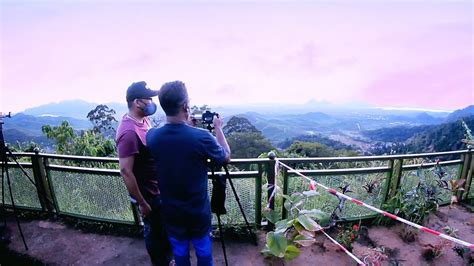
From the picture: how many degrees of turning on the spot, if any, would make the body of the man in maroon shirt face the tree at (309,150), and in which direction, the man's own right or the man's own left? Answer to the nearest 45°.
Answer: approximately 45° to the man's own left

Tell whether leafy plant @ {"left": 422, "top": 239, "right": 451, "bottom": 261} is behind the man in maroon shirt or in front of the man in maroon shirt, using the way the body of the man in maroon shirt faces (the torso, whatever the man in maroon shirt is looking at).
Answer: in front

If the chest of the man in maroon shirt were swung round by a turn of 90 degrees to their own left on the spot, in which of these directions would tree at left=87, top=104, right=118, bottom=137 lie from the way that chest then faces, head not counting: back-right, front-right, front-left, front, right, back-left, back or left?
front

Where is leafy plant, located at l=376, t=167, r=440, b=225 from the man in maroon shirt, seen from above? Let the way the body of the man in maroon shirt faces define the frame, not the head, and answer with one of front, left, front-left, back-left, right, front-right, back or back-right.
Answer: front

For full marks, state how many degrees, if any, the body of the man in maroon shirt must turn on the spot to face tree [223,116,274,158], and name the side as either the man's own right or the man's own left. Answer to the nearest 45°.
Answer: approximately 45° to the man's own left

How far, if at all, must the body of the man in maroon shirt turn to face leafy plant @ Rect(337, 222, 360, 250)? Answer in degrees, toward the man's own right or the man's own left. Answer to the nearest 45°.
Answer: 0° — they already face it

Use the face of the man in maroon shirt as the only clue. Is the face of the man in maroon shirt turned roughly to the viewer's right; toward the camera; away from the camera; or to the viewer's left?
to the viewer's right
